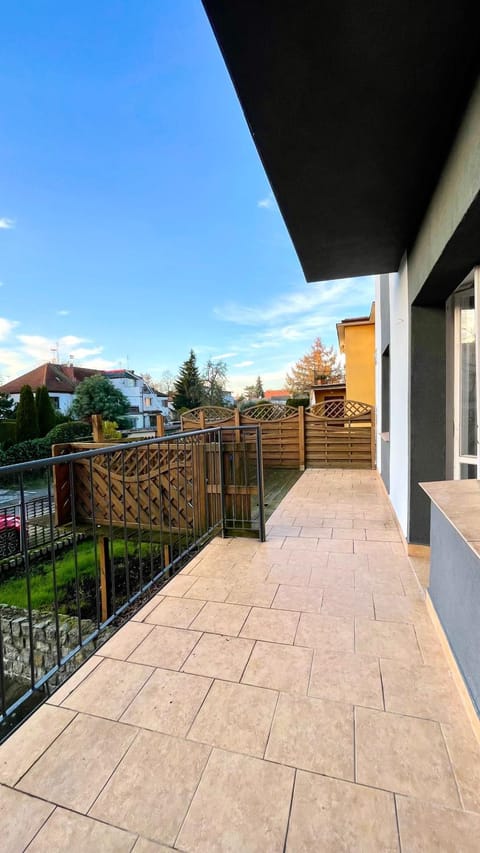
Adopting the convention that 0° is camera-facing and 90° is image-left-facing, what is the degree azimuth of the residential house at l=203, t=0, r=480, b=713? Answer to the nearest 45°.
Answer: approximately 90°

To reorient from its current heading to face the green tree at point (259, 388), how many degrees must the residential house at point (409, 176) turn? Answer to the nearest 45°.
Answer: approximately 90° to its right

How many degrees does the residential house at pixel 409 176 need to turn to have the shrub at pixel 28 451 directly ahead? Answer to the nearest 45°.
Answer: approximately 45° to its right

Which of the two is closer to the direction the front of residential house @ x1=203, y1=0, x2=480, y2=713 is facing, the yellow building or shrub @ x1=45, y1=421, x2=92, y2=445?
the shrub

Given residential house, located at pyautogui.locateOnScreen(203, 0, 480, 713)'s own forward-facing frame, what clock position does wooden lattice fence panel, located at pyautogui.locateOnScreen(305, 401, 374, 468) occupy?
The wooden lattice fence panel is roughly at 3 o'clock from the residential house.

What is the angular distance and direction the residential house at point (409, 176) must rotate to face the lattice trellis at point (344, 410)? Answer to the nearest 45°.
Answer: approximately 90° to its right

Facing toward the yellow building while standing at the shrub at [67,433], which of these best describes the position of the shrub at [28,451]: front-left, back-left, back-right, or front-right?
back-right

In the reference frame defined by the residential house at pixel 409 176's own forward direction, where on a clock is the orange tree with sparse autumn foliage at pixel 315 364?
The orange tree with sparse autumn foliage is roughly at 3 o'clock from the residential house.

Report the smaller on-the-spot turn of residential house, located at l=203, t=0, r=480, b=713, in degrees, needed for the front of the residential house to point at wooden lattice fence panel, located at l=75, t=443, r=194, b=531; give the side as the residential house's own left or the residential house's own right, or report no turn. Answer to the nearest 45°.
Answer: approximately 45° to the residential house's own right
